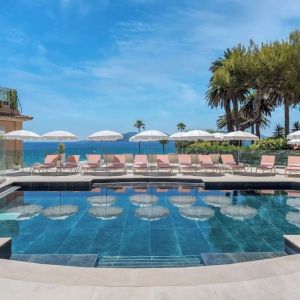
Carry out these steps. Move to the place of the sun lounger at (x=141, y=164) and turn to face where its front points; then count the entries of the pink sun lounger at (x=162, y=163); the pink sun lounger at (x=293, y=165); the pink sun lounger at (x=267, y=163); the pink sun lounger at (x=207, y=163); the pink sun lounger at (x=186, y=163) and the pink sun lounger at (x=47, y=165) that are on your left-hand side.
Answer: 5

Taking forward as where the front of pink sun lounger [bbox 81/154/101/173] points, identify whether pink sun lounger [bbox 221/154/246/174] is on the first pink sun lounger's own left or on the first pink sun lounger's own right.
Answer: on the first pink sun lounger's own left

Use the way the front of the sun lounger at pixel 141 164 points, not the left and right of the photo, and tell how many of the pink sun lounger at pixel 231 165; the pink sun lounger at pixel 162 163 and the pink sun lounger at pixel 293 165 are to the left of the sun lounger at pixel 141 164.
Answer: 3

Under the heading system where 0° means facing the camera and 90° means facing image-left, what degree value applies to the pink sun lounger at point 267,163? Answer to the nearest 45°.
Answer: approximately 45°

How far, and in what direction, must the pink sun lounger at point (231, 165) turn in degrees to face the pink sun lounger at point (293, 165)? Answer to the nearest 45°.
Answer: approximately 45° to its left

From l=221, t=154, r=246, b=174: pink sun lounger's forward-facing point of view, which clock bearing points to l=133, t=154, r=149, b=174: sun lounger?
The sun lounger is roughly at 4 o'clock from the pink sun lounger.

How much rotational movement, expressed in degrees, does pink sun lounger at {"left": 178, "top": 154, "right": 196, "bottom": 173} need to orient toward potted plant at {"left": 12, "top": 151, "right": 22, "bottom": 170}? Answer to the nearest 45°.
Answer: approximately 135° to its right

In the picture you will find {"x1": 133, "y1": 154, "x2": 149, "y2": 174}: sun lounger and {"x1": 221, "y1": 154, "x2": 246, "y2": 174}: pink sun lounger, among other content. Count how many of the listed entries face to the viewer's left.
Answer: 0

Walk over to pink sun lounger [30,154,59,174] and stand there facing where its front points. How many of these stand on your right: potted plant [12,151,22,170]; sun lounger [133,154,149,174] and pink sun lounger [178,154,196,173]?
1

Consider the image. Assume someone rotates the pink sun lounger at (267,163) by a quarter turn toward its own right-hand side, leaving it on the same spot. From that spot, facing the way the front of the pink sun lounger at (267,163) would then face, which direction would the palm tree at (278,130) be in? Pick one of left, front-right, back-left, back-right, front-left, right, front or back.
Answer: front-right

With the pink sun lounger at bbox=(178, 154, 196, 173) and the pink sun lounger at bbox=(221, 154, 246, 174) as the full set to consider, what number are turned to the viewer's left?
0
